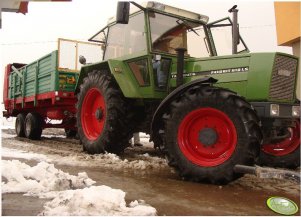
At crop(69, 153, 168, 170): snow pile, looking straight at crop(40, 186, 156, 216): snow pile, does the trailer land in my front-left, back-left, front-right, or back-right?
back-right

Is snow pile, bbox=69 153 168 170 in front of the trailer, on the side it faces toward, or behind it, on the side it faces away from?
in front

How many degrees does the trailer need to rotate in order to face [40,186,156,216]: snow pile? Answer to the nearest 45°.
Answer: approximately 45° to its right

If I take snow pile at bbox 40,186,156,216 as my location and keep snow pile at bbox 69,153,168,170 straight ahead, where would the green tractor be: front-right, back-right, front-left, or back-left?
front-right

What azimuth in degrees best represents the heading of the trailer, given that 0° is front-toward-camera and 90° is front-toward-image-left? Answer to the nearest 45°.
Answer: approximately 315°

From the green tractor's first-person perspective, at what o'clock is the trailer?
The trailer is roughly at 6 o'clock from the green tractor.

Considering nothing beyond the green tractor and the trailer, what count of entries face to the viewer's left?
0

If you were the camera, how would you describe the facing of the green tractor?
facing the viewer and to the right of the viewer
